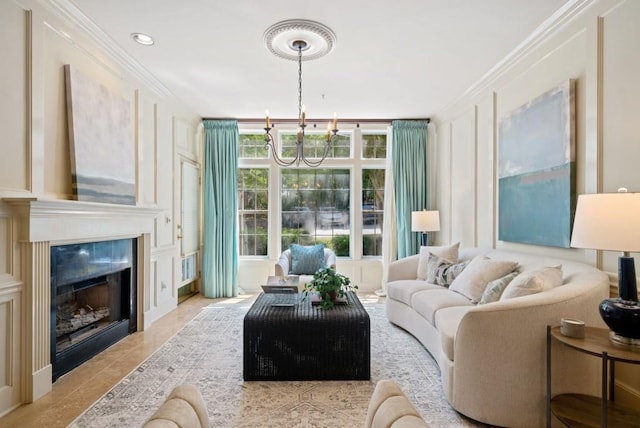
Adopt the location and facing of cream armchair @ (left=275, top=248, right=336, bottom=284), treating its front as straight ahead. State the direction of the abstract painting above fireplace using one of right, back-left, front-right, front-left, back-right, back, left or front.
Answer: front-right

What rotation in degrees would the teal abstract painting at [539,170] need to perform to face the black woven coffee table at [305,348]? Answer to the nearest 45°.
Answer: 0° — it already faces it

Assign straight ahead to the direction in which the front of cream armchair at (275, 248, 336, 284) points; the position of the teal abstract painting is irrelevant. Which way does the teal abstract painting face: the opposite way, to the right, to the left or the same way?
to the right

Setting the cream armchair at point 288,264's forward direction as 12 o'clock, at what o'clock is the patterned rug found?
The patterned rug is roughly at 12 o'clock from the cream armchair.

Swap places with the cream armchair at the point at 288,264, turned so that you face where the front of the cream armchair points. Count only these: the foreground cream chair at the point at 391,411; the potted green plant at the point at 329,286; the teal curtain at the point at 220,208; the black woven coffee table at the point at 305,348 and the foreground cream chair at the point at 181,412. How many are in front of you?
4

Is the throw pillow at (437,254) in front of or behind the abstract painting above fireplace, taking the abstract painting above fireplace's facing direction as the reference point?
in front

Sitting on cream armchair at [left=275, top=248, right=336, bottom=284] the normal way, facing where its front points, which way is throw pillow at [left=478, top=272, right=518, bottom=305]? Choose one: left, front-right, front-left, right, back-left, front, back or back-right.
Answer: front-left

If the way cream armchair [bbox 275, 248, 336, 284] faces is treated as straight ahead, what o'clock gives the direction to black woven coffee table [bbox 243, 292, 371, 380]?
The black woven coffee table is roughly at 12 o'clock from the cream armchair.

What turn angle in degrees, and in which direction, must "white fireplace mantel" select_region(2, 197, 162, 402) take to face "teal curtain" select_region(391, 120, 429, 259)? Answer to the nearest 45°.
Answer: approximately 45° to its left

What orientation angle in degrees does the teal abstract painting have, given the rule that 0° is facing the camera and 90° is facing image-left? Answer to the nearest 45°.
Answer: approximately 45°

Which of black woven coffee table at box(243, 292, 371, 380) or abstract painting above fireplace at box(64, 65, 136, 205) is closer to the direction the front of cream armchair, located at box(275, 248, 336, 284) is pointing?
the black woven coffee table

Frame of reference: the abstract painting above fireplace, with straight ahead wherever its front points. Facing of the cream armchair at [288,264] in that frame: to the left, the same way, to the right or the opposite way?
to the right

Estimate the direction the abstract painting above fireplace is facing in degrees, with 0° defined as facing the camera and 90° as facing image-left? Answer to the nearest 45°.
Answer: approximately 315°

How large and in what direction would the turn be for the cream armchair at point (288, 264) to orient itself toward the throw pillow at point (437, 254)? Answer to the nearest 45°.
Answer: approximately 90° to its left

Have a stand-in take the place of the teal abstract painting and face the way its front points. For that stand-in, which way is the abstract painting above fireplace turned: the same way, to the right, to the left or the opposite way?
the opposite way

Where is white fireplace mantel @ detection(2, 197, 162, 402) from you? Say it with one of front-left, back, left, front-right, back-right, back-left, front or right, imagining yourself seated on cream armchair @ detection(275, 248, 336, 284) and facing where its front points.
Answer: front-right

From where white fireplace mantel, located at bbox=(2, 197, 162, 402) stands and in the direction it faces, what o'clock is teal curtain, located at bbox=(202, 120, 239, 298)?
The teal curtain is roughly at 9 o'clock from the white fireplace mantel.
